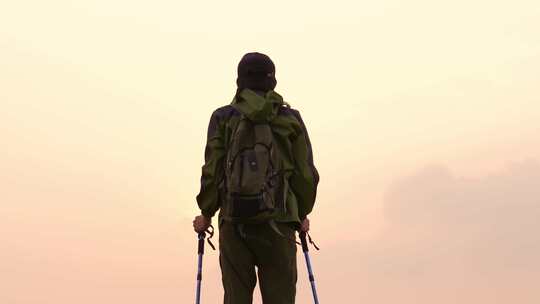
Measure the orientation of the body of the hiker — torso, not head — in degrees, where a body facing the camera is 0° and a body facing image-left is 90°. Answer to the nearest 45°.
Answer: approximately 180°
